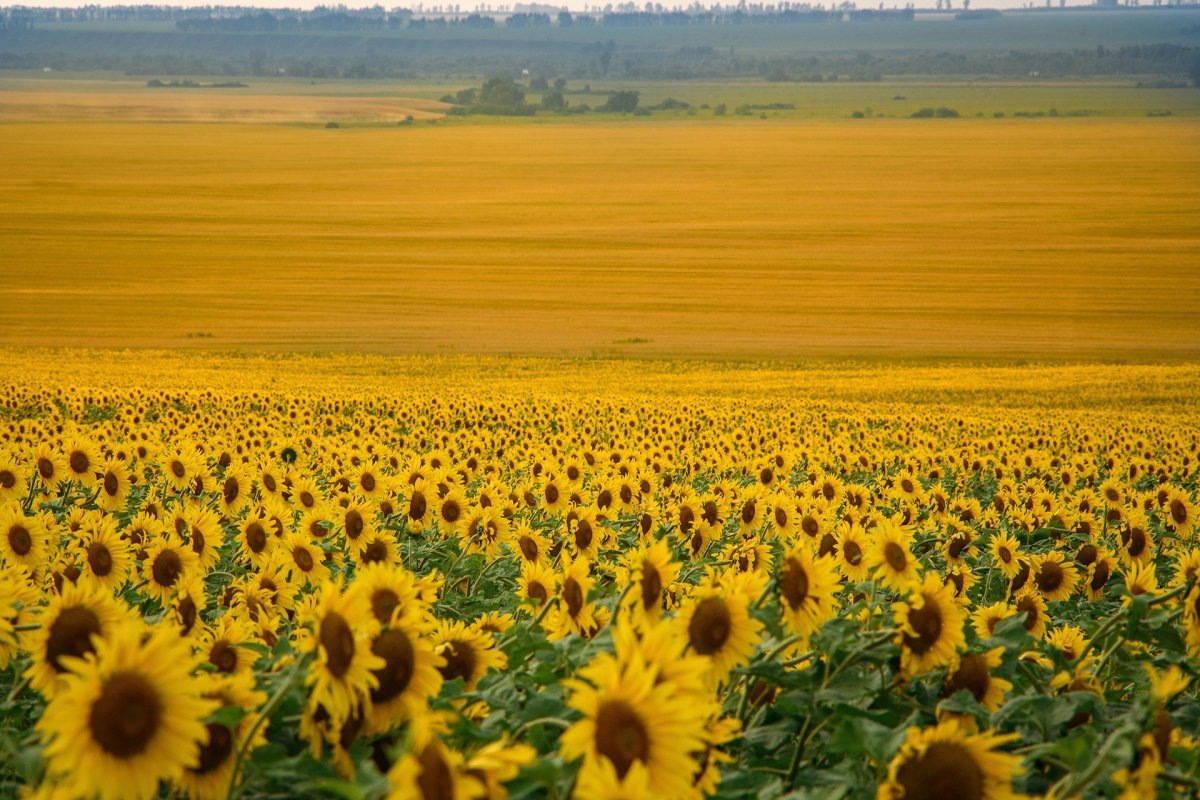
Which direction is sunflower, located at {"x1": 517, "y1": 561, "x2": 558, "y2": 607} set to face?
toward the camera

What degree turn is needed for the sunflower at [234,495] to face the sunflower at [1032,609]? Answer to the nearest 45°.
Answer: approximately 90° to its left

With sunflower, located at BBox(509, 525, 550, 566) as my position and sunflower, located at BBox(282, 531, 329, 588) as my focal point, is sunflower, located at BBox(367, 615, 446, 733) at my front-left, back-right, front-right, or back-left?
front-left

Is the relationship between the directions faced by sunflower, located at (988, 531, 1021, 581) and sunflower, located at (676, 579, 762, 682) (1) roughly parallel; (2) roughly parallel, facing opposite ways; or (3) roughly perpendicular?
roughly parallel

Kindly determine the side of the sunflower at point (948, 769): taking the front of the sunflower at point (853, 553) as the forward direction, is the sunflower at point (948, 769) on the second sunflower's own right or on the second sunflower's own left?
on the second sunflower's own left

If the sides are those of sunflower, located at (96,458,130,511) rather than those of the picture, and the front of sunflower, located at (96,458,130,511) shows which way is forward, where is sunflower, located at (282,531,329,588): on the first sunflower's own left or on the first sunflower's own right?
on the first sunflower's own left

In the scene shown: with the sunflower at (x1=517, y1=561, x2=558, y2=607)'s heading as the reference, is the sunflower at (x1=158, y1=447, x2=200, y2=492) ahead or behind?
behind

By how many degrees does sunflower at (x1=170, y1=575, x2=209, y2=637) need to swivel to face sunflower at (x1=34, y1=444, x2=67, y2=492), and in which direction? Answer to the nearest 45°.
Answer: approximately 135° to its right

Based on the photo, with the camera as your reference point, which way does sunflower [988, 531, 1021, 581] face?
facing the viewer and to the left of the viewer

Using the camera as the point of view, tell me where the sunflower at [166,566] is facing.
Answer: facing the viewer

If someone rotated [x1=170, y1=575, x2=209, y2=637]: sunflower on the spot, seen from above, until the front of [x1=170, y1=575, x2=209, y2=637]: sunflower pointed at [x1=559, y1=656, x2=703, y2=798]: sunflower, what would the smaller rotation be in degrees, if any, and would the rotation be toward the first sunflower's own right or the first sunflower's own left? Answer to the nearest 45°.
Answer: approximately 45° to the first sunflower's own left

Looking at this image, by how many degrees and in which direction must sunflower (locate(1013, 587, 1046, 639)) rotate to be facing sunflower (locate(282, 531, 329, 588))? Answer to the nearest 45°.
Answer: approximately 45° to its right

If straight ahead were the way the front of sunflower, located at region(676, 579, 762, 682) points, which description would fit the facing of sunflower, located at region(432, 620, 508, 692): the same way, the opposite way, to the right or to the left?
the same way

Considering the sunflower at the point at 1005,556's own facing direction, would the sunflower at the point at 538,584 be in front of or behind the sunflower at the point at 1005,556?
in front

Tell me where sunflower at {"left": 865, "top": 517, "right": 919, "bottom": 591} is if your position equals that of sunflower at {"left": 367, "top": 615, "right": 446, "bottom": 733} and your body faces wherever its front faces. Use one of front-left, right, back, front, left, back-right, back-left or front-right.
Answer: back

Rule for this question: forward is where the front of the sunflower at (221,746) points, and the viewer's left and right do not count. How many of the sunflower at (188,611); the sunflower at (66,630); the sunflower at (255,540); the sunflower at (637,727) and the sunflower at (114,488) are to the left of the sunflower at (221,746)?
1

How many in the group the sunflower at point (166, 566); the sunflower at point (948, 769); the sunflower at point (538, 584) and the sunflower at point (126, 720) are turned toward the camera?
4
